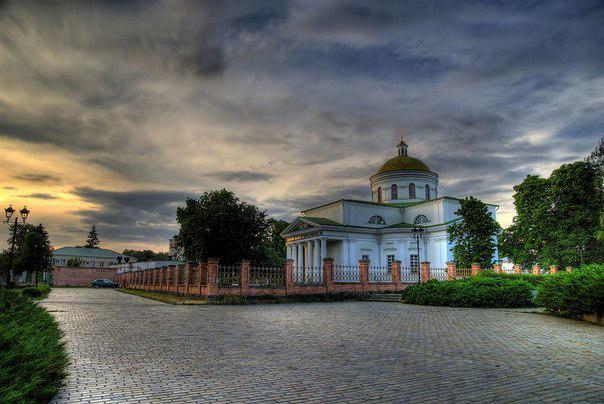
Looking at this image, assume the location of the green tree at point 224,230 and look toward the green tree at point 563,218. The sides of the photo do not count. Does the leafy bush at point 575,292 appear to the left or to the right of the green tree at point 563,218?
right

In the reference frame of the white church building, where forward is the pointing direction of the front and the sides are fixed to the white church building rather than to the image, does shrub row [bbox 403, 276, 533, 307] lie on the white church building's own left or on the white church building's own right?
on the white church building's own left

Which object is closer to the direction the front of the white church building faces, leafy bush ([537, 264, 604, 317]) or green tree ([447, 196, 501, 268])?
the leafy bush

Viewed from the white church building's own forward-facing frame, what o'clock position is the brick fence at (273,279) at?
The brick fence is roughly at 11 o'clock from the white church building.

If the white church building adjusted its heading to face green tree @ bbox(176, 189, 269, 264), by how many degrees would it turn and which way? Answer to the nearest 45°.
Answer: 0° — it already faces it

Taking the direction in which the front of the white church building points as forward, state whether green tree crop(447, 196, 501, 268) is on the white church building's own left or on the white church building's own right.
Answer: on the white church building's own left

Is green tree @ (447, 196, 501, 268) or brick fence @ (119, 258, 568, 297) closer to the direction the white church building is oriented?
the brick fence

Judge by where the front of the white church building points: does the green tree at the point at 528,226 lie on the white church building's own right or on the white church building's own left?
on the white church building's own left

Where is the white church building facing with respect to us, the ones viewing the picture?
facing the viewer and to the left of the viewer

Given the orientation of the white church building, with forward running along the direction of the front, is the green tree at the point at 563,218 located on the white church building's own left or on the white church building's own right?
on the white church building's own left
